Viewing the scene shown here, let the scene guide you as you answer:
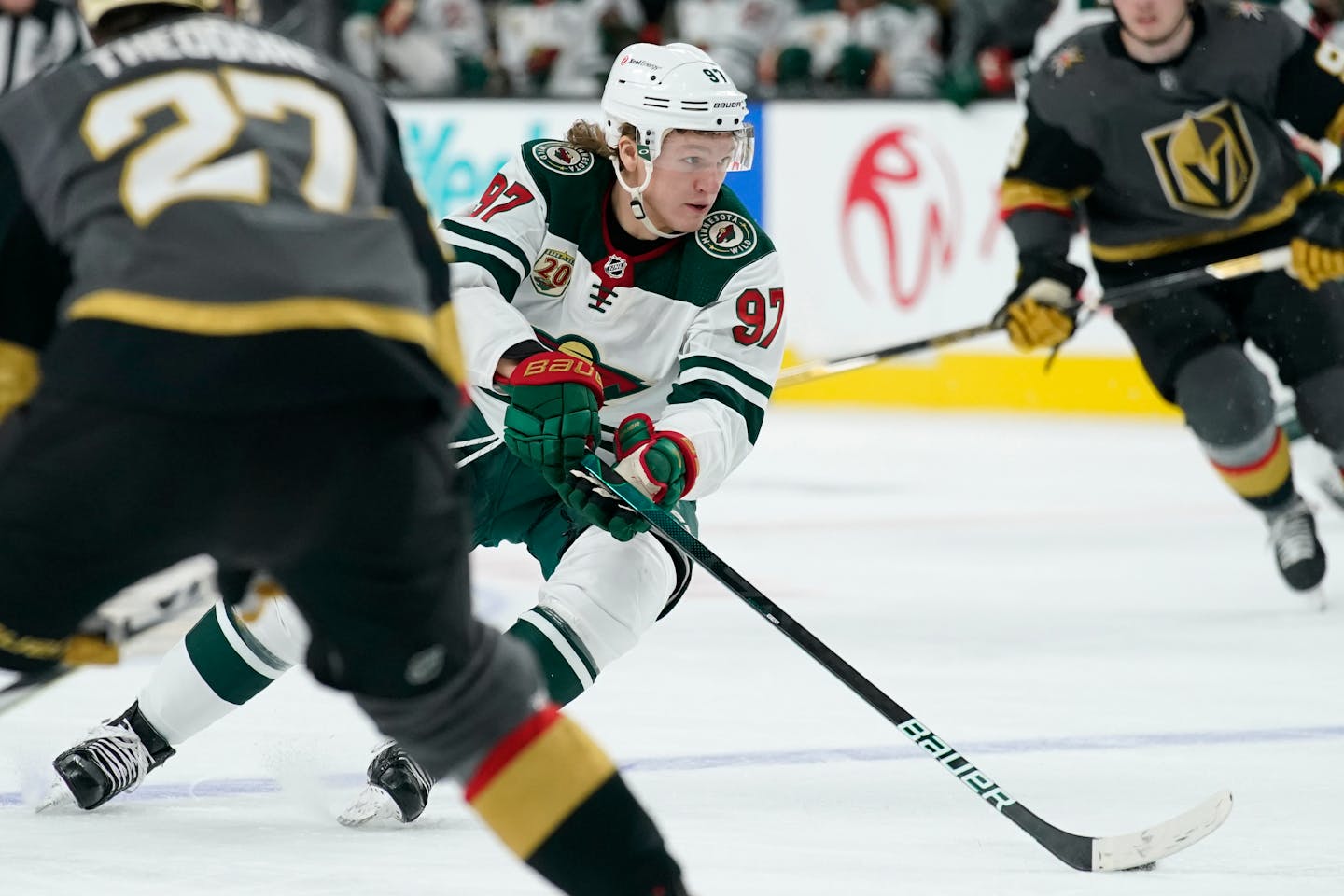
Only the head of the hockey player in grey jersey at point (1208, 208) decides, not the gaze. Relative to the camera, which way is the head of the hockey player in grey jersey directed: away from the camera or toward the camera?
toward the camera

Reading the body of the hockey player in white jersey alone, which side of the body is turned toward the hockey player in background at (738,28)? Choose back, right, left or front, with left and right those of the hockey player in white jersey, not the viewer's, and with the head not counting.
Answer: back

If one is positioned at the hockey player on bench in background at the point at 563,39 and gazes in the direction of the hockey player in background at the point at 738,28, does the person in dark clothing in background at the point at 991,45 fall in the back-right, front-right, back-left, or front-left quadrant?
front-right

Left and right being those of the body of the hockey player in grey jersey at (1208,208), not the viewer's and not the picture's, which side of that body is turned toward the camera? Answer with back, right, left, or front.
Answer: front

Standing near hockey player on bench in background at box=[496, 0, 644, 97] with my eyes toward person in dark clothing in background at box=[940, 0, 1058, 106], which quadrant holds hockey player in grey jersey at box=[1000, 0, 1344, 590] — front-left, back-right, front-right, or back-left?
front-right

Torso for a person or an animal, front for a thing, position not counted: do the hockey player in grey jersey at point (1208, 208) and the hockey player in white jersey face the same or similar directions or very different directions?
same or similar directions

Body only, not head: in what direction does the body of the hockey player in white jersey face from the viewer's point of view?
toward the camera
